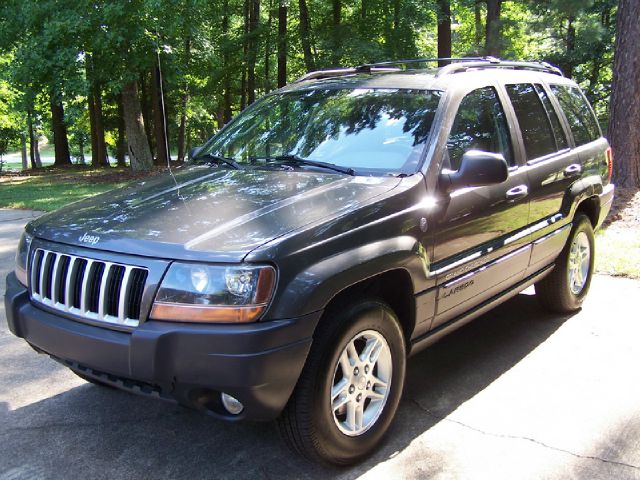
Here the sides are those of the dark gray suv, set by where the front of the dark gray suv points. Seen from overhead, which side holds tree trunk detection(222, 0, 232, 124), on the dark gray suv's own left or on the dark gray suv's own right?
on the dark gray suv's own right

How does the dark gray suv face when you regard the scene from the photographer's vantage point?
facing the viewer and to the left of the viewer
